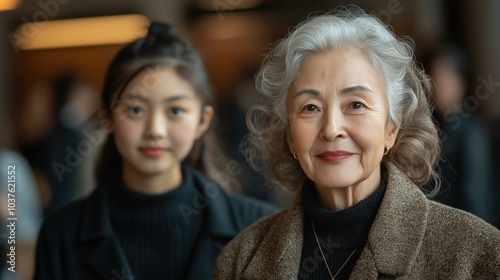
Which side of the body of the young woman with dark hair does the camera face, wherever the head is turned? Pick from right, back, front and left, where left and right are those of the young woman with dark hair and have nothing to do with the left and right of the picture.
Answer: front

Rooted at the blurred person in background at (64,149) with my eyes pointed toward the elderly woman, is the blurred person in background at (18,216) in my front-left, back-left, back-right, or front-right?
front-right

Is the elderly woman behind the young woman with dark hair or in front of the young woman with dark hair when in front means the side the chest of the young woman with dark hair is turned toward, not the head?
in front

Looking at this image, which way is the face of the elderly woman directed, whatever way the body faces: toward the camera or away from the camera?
toward the camera

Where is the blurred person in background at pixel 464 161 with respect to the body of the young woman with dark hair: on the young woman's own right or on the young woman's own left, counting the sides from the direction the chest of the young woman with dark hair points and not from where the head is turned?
on the young woman's own left

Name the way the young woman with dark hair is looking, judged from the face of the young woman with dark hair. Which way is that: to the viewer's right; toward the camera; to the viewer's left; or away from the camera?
toward the camera

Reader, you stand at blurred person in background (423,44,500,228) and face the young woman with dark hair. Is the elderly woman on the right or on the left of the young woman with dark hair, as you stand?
left
